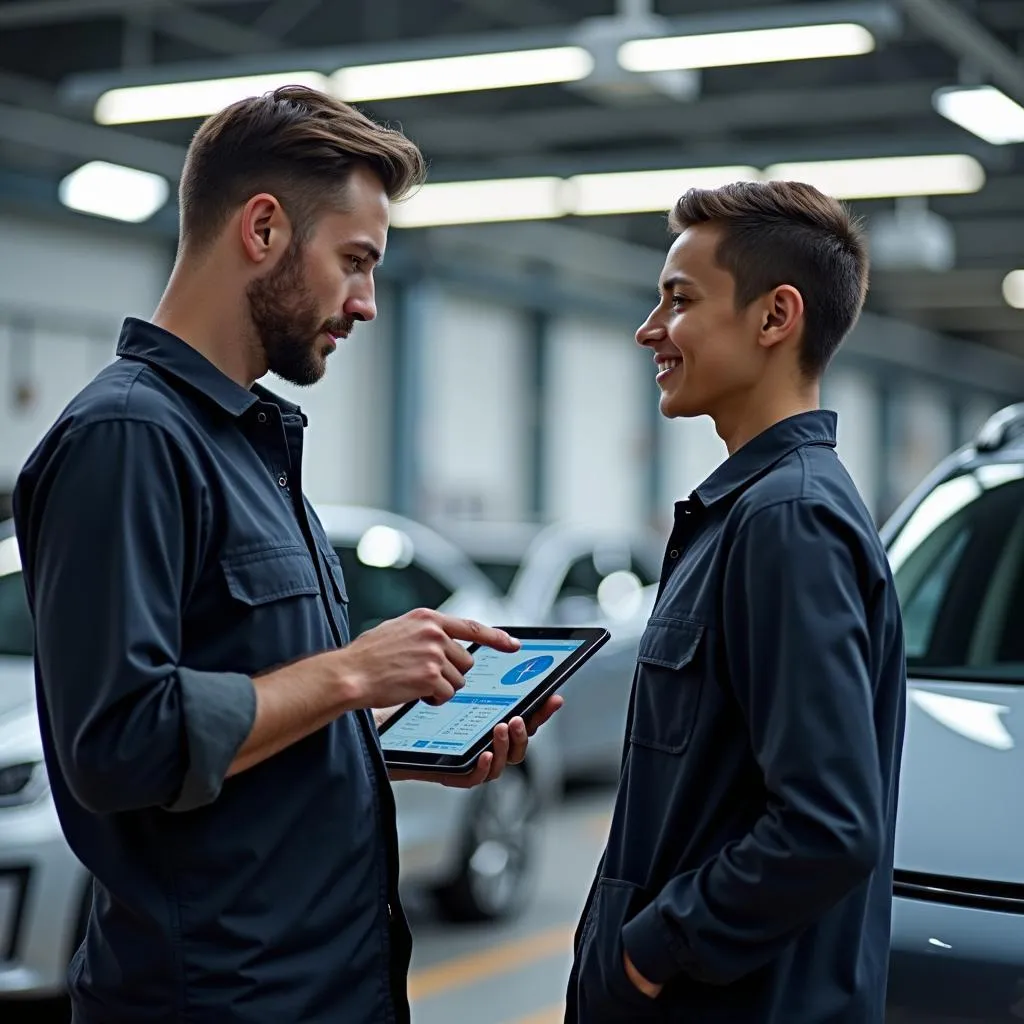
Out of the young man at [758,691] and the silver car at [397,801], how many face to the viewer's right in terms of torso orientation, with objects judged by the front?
0

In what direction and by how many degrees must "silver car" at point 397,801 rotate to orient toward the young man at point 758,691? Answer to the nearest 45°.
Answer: approximately 45° to its left

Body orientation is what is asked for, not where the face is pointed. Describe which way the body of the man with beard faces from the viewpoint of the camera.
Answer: to the viewer's right

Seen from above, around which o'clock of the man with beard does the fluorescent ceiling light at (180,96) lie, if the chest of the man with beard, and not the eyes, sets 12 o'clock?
The fluorescent ceiling light is roughly at 9 o'clock from the man with beard.

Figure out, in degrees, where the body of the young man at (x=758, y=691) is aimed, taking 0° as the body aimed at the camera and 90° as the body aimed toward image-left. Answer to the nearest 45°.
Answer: approximately 90°

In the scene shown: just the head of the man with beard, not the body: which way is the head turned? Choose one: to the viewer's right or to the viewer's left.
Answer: to the viewer's right

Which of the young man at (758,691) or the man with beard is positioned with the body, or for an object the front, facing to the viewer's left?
the young man

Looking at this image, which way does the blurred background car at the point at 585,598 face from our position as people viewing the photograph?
facing the viewer and to the left of the viewer

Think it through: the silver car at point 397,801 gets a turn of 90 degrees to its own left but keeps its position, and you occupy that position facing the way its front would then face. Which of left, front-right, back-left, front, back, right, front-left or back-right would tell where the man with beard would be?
front-right

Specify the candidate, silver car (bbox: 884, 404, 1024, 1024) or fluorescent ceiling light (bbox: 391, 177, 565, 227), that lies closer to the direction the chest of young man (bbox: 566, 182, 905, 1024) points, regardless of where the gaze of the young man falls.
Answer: the fluorescent ceiling light

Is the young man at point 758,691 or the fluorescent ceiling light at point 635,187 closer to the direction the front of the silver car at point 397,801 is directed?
the young man

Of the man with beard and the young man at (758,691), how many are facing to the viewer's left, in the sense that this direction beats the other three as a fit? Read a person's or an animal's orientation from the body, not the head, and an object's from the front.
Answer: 1

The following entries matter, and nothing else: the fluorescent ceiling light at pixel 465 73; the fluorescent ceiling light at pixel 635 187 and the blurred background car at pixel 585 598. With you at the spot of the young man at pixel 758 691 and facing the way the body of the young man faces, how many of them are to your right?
3

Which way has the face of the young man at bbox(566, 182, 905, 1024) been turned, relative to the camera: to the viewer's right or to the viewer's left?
to the viewer's left
